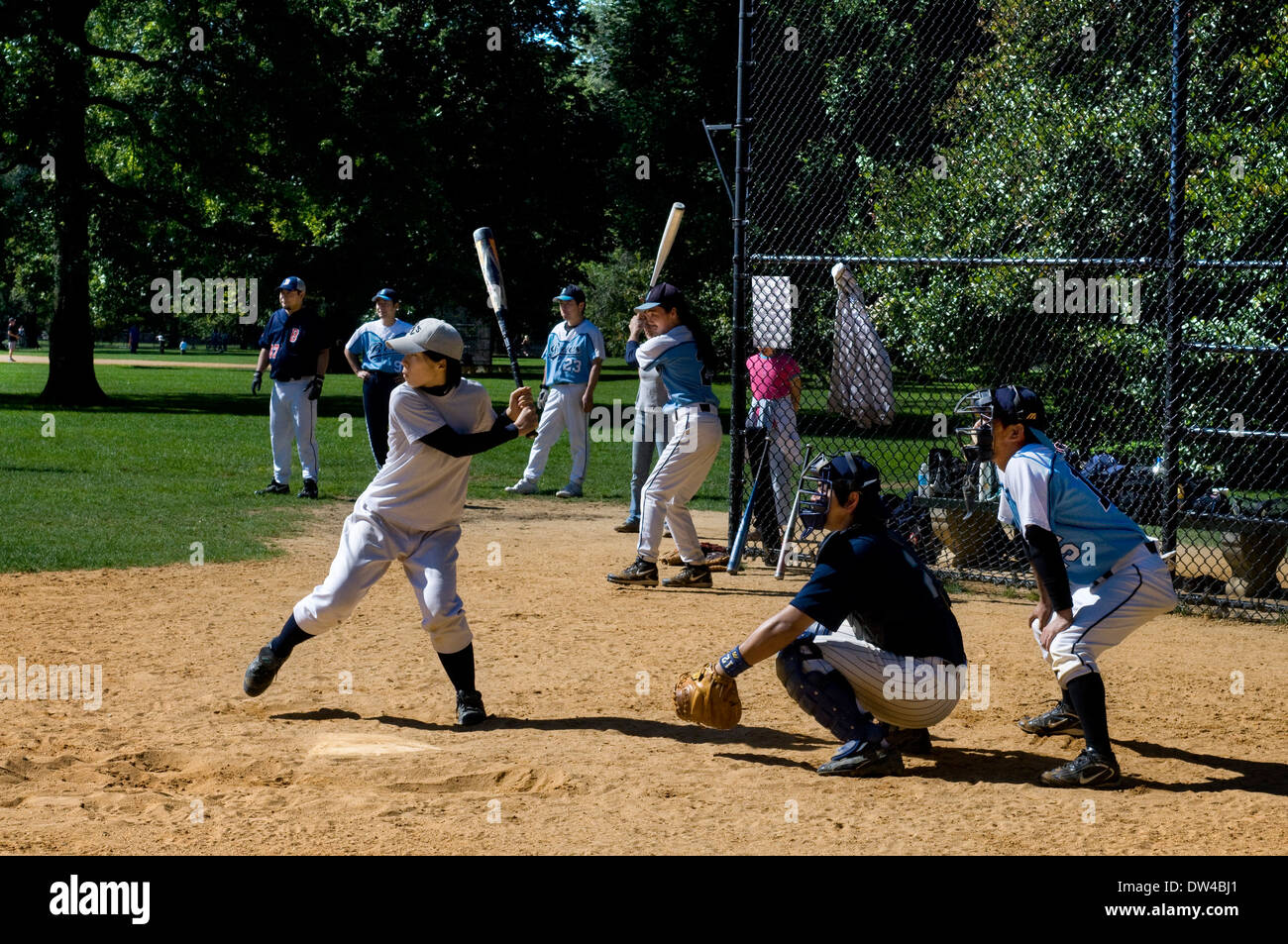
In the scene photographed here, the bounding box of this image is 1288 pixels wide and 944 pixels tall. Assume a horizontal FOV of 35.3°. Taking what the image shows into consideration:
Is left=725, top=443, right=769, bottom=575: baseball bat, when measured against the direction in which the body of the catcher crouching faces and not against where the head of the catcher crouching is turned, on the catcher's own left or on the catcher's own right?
on the catcher's own right

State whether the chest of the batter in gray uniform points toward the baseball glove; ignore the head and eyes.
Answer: no

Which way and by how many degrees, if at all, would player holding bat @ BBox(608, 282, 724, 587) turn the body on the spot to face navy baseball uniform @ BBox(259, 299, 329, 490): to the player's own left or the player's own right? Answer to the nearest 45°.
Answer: approximately 45° to the player's own right

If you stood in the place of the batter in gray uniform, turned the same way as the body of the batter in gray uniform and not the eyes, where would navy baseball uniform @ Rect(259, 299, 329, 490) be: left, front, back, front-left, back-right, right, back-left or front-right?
back

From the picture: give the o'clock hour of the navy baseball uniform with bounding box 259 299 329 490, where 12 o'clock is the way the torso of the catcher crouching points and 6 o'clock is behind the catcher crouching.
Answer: The navy baseball uniform is roughly at 2 o'clock from the catcher crouching.

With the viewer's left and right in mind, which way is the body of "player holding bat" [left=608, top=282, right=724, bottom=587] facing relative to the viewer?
facing to the left of the viewer

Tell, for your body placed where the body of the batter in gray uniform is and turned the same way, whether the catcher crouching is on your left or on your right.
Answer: on your left

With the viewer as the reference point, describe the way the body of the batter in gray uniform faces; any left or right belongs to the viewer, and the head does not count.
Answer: facing the viewer

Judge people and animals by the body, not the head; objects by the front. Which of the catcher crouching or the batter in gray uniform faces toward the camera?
the batter in gray uniform

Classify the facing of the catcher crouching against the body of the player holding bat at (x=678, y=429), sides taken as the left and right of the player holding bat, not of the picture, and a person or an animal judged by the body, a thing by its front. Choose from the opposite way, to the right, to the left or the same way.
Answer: the same way

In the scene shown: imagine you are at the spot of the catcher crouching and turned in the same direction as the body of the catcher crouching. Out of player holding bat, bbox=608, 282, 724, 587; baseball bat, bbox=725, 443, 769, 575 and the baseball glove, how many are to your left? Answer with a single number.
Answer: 0

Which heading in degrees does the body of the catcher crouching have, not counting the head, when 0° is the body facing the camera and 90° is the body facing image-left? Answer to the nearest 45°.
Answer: approximately 90°

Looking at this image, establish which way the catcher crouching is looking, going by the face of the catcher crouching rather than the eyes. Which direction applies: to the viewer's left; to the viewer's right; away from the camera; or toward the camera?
to the viewer's left
